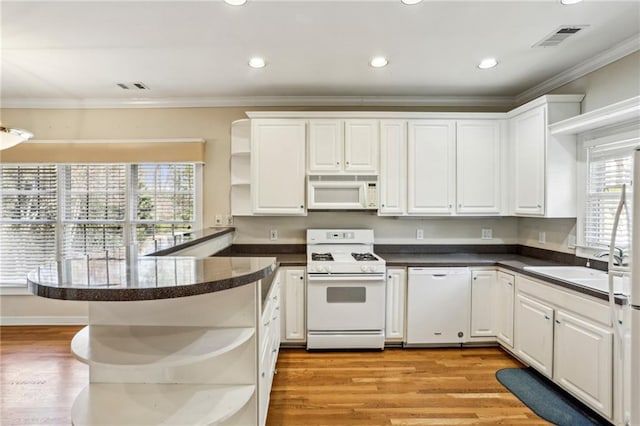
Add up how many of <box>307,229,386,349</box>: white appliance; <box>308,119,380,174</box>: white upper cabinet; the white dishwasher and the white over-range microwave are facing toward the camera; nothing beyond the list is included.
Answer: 4

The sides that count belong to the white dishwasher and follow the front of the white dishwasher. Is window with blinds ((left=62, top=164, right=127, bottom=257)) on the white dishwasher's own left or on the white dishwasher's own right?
on the white dishwasher's own right

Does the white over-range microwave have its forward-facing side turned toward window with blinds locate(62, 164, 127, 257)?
no

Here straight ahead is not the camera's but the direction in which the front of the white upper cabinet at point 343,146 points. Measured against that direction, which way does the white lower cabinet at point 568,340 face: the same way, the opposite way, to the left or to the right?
to the right

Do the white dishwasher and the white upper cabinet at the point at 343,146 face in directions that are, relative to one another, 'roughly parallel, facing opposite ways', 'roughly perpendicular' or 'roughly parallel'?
roughly parallel

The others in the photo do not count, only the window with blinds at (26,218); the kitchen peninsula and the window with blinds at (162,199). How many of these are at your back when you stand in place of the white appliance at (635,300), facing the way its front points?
0

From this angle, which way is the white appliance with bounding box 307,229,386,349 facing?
toward the camera

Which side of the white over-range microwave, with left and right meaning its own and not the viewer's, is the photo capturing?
front

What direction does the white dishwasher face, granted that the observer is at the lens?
facing the viewer

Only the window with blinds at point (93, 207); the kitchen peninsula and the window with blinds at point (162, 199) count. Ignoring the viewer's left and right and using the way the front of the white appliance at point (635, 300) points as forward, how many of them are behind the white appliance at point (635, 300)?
0

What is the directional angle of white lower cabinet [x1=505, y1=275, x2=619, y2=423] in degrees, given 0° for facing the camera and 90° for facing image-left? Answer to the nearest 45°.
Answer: approximately 45°

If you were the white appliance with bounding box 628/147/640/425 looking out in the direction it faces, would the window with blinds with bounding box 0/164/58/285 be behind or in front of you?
in front

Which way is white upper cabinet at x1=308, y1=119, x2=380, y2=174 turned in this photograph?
toward the camera

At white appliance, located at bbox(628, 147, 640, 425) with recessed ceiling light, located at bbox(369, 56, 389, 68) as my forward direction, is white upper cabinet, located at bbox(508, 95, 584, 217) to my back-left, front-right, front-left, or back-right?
front-right

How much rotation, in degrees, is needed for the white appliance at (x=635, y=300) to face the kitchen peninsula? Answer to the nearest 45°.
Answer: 0° — it already faces it

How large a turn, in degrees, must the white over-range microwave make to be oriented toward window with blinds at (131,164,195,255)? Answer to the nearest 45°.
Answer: approximately 90° to its right

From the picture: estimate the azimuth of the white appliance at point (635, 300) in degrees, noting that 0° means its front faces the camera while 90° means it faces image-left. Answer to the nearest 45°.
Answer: approximately 45°

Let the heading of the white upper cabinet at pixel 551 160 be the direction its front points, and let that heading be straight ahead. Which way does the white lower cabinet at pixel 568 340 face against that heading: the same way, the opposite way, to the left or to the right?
the same way

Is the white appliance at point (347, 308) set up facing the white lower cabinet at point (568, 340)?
no
